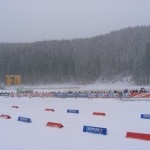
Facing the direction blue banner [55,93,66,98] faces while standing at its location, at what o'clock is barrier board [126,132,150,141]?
The barrier board is roughly at 12 o'clock from the blue banner.

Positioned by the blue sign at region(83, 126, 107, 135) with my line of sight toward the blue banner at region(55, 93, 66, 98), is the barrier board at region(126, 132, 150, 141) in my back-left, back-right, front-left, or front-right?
back-right

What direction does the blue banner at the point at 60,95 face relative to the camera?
toward the camera

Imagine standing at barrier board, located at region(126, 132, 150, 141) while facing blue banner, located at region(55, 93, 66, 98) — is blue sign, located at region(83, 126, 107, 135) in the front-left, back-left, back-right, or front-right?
front-left

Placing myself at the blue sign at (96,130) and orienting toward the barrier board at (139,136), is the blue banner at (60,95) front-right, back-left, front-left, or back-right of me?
back-left

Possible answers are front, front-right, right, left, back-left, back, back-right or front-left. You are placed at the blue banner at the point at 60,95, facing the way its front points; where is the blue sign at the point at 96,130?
front
